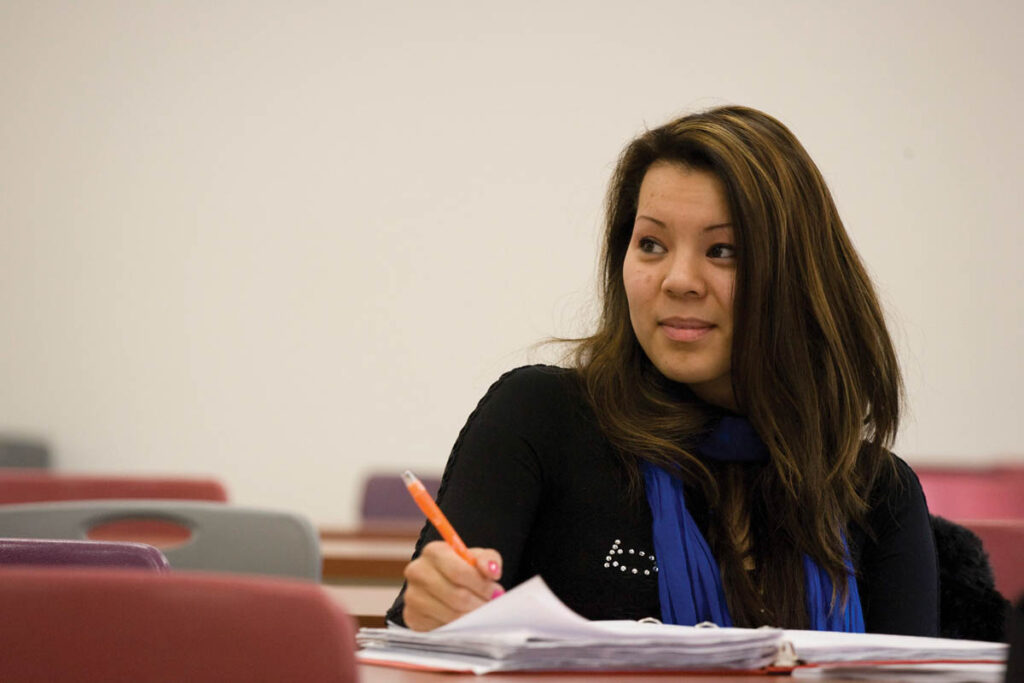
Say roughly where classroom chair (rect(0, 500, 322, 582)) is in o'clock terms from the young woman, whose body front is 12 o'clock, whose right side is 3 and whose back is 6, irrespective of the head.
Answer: The classroom chair is roughly at 4 o'clock from the young woman.

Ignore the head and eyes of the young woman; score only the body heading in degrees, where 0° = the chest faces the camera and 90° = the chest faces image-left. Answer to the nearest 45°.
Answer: approximately 0°

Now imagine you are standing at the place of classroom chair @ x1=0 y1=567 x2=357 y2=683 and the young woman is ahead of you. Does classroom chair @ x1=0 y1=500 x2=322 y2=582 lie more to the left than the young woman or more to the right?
left

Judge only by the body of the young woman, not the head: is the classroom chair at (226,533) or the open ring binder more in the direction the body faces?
the open ring binder

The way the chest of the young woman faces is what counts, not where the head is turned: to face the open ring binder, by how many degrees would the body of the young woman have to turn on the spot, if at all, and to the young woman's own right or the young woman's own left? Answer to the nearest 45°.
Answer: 0° — they already face it

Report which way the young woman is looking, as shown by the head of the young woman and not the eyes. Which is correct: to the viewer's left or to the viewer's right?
to the viewer's left

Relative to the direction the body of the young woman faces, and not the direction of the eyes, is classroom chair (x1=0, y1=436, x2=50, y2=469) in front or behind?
behind
